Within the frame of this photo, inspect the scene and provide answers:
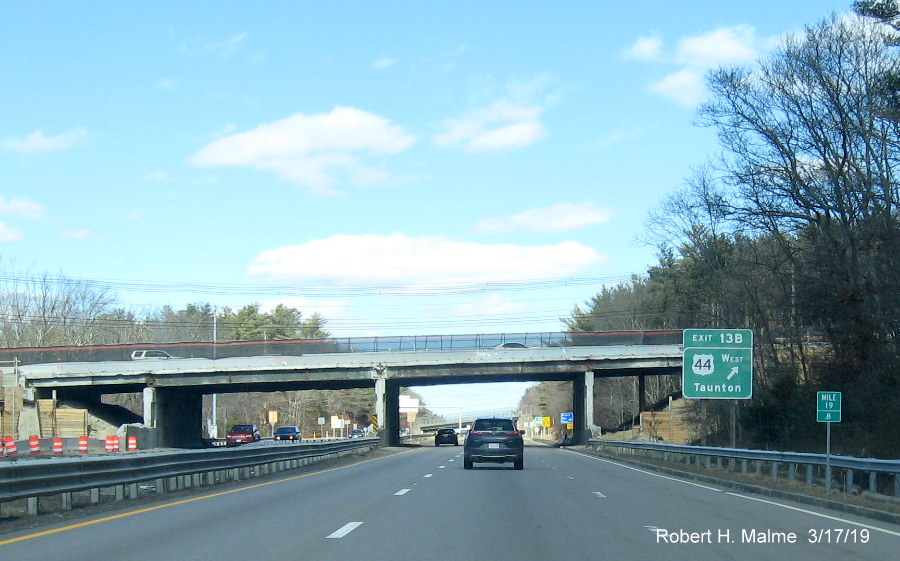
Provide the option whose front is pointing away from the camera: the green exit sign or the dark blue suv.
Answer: the dark blue suv

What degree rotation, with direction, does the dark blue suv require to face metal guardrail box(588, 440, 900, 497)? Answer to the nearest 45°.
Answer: approximately 135° to its right

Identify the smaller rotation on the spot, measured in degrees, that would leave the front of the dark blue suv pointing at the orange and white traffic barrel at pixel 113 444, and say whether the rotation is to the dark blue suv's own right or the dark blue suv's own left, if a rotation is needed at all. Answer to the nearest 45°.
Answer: approximately 45° to the dark blue suv's own left

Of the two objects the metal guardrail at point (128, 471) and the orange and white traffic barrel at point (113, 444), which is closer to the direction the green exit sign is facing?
the metal guardrail

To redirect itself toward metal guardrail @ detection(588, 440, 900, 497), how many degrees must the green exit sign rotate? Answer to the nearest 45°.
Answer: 0° — it already faces it

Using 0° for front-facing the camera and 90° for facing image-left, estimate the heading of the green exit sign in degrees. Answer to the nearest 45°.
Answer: approximately 0°

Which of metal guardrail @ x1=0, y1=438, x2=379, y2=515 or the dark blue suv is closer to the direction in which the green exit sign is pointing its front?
the metal guardrail

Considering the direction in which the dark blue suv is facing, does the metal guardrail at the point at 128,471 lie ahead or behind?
behind

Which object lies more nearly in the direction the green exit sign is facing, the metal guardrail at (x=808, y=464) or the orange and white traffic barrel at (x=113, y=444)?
the metal guardrail

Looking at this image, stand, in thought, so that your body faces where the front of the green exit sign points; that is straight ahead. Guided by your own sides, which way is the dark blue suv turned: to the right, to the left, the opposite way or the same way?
the opposite way

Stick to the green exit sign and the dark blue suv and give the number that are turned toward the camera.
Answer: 1

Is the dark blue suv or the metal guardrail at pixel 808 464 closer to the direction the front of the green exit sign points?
the metal guardrail

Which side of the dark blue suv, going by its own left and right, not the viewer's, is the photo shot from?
back
